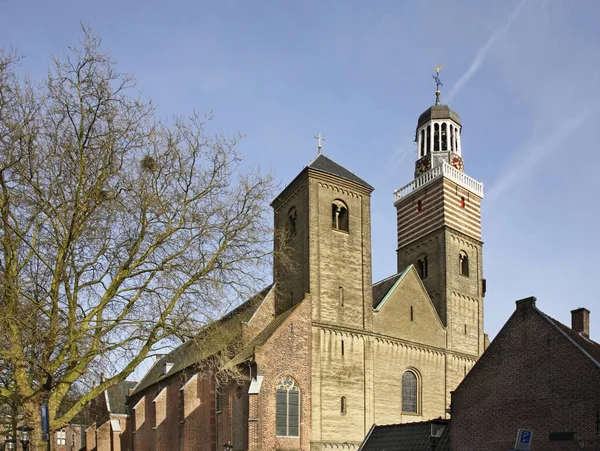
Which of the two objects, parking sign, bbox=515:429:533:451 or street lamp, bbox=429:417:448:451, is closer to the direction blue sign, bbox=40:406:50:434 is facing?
the parking sign

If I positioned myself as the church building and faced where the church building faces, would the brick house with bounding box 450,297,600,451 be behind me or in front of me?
in front

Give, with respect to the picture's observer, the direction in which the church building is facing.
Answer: facing the viewer and to the right of the viewer

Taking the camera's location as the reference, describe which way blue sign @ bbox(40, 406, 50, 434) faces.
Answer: facing the viewer

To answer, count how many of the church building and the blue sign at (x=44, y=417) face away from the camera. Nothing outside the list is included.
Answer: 0

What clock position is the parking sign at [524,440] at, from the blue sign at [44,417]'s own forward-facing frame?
The parking sign is roughly at 10 o'clock from the blue sign.

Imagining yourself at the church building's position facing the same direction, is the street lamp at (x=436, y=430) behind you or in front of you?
in front
